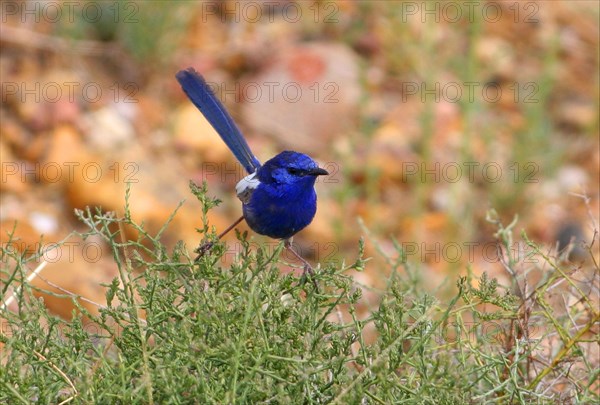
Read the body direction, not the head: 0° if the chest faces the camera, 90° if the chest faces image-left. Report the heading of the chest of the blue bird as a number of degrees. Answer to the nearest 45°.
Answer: approximately 315°

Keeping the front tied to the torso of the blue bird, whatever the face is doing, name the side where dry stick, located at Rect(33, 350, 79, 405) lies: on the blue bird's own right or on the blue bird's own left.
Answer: on the blue bird's own right
